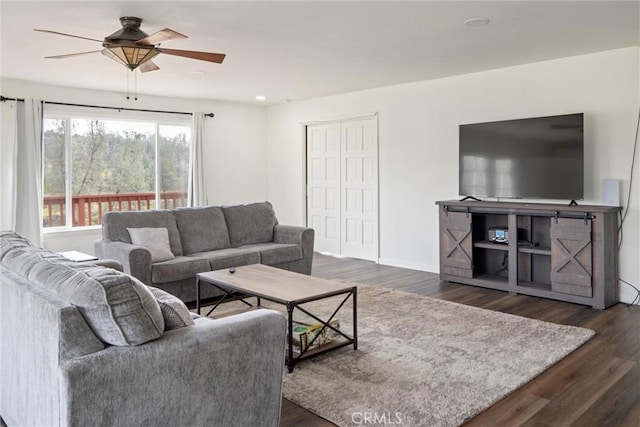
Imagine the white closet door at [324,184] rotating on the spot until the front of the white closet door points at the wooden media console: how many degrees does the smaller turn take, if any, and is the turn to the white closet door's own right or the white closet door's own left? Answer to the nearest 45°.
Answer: approximately 90° to the white closet door's own left

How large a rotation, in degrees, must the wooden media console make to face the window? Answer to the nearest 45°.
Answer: approximately 45° to its right

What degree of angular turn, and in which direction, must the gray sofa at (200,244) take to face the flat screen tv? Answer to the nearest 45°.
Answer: approximately 45° to its left

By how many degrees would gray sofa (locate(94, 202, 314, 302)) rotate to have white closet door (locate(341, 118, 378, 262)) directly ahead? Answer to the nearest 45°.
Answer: approximately 90° to its left

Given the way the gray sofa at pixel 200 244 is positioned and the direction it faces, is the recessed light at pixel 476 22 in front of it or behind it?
in front

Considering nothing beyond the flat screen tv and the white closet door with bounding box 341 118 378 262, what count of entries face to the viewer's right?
0

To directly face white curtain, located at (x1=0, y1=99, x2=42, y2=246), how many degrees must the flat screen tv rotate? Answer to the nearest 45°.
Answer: approximately 45° to its right

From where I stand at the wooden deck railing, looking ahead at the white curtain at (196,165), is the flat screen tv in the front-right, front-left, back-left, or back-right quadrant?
front-right

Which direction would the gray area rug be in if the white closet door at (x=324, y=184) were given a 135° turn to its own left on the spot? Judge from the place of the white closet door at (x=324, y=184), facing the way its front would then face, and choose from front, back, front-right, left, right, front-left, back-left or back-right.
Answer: right

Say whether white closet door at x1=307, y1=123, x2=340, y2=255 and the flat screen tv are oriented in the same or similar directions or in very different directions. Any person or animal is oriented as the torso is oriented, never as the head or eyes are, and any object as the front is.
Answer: same or similar directions

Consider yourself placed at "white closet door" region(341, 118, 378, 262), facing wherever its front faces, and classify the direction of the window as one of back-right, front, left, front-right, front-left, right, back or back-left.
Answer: front-right

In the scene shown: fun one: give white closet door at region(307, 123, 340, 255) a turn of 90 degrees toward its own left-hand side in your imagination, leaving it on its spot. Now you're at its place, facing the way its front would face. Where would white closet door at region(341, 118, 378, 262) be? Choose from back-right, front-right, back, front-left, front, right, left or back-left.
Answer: front

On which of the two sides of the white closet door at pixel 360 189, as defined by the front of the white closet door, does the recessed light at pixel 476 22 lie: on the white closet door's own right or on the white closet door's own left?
on the white closet door's own left

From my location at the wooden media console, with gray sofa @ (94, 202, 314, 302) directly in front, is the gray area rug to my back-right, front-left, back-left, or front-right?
front-left

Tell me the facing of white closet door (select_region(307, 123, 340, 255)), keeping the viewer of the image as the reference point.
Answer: facing the viewer and to the left of the viewer

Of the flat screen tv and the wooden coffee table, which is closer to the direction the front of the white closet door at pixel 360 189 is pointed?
the wooden coffee table
